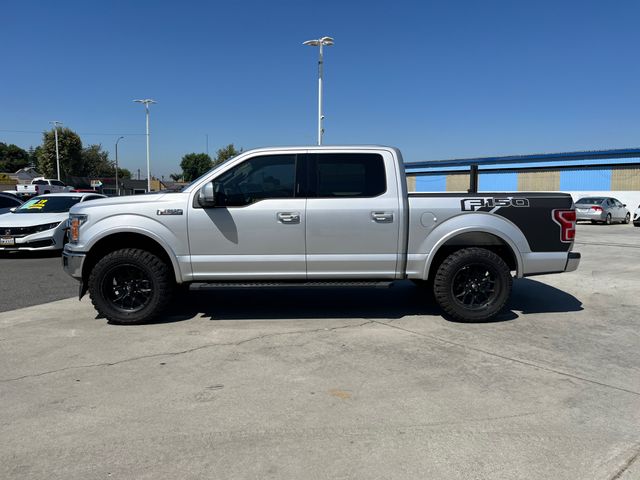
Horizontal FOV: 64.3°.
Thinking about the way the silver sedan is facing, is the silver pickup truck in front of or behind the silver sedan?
behind

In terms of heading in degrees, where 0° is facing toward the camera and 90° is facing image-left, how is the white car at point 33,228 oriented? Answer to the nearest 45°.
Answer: approximately 45°

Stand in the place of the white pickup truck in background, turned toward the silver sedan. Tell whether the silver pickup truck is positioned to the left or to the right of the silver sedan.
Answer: right

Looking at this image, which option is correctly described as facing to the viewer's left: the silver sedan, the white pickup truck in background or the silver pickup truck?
the silver pickup truck

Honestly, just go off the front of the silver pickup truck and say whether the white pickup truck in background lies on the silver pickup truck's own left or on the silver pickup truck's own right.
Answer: on the silver pickup truck's own right

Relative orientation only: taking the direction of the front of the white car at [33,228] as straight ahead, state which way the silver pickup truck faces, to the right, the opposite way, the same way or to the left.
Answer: to the right

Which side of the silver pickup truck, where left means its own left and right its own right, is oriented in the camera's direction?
left

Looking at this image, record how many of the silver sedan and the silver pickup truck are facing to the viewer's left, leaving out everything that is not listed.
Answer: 1

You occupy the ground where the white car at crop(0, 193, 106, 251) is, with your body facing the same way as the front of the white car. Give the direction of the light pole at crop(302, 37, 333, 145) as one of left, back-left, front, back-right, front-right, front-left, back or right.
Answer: back

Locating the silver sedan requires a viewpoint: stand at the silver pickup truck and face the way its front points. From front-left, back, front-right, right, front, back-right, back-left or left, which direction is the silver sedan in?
back-right

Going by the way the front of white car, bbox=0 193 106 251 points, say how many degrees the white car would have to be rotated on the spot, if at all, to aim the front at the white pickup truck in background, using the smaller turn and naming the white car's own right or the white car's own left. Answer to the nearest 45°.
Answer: approximately 135° to the white car's own right
